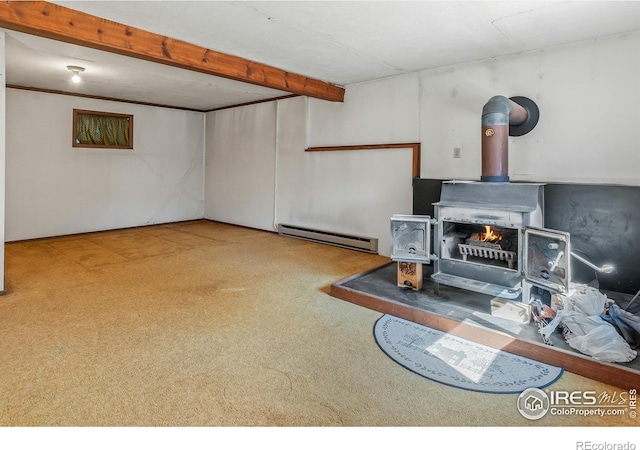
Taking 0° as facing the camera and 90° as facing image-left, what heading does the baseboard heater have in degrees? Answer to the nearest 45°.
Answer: approximately 45°

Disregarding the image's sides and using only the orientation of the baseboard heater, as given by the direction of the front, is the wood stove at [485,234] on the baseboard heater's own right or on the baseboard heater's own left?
on the baseboard heater's own left

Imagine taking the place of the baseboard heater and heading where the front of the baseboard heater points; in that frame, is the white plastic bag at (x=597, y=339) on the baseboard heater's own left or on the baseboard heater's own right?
on the baseboard heater's own left

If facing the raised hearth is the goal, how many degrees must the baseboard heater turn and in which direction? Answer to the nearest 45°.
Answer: approximately 45° to its left

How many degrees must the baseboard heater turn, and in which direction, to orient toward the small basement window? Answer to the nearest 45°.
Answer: approximately 45° to its right

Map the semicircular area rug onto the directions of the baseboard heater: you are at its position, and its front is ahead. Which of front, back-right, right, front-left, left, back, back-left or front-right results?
front-left
